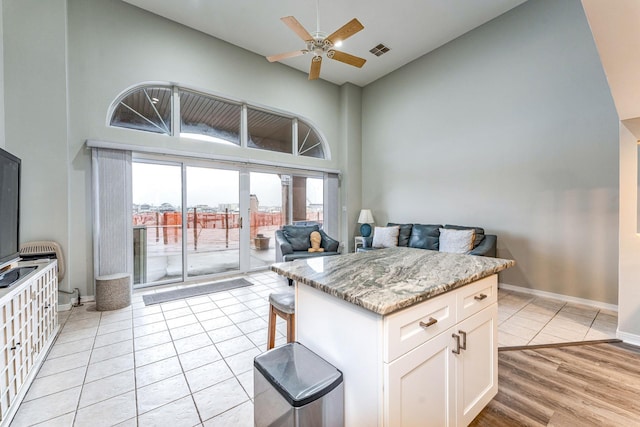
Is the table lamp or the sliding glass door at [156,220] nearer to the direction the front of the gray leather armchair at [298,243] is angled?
the table lamp

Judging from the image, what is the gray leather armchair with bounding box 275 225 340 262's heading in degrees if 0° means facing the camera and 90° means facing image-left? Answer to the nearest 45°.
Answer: approximately 315°

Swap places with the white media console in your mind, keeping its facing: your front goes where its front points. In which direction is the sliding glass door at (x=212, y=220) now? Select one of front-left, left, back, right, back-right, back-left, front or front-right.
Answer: front-left

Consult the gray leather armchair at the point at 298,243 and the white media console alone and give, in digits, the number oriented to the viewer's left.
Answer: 0

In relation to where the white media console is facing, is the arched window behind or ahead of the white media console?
ahead

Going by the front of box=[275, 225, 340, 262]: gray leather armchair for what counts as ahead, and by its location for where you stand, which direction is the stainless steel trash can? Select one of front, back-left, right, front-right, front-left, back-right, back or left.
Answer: front-right

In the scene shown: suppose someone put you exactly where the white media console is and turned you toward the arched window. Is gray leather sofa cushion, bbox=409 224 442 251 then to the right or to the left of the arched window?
right

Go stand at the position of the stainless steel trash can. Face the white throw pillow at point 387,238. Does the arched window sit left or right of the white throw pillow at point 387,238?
left

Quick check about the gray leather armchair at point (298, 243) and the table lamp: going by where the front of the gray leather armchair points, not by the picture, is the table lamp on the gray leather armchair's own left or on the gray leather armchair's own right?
on the gray leather armchair's own left

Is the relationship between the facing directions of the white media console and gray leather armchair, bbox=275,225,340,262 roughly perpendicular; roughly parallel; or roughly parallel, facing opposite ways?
roughly perpendicular

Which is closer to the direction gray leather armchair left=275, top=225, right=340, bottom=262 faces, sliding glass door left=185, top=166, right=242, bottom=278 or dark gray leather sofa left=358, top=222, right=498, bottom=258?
the dark gray leather sofa

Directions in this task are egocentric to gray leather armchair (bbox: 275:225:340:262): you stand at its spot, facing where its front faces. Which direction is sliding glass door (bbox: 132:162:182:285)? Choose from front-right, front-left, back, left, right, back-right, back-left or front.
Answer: back-right

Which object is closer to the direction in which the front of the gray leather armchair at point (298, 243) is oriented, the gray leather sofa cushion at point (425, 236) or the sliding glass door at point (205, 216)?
the gray leather sofa cushion

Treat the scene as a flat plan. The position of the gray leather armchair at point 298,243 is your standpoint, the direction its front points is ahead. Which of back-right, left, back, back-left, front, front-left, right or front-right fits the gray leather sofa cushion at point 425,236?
front-left

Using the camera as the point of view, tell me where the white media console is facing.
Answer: facing to the right of the viewer
